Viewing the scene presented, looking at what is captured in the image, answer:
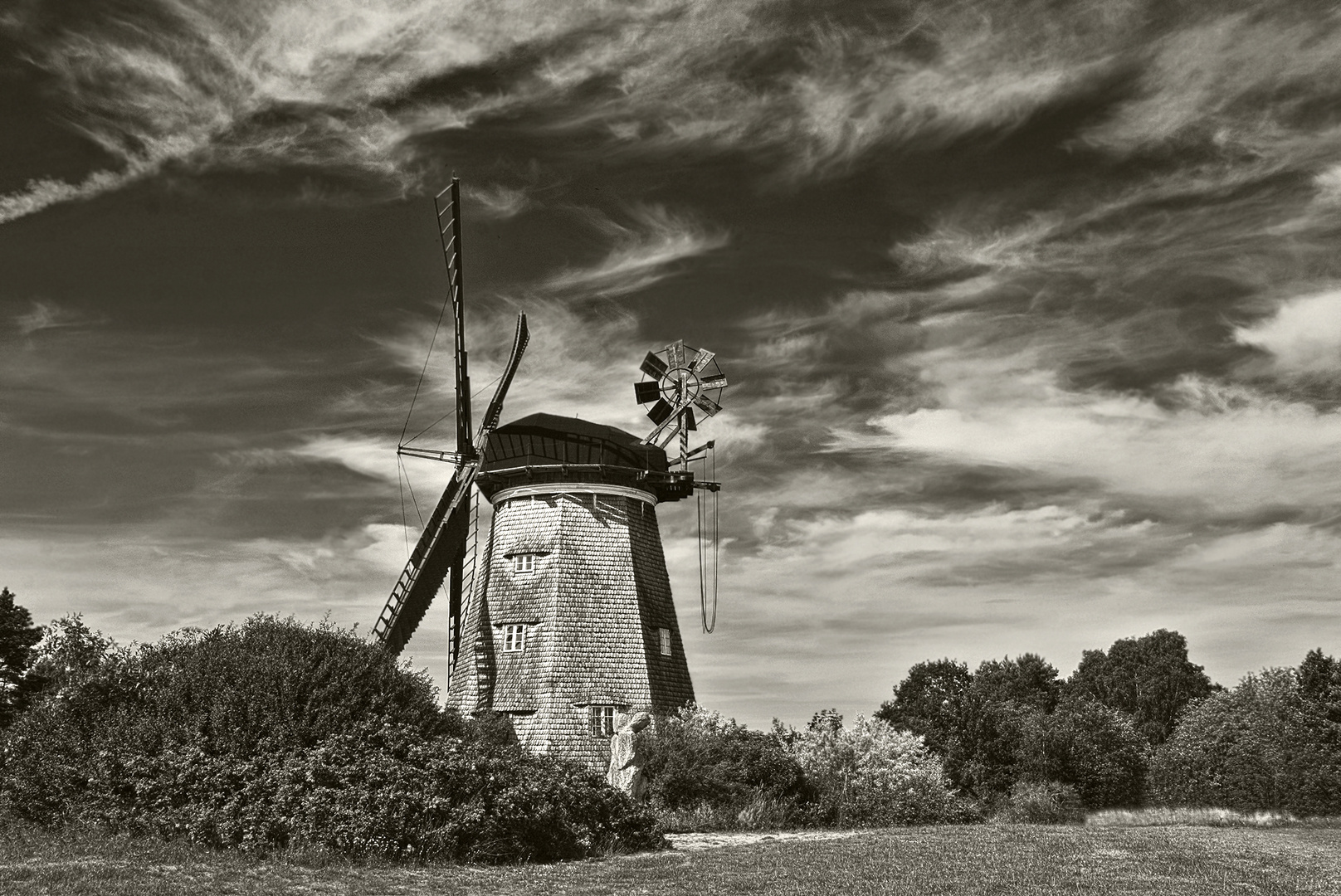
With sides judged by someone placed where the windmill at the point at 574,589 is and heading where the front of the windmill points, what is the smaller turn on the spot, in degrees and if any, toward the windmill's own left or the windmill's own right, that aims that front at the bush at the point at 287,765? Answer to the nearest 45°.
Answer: approximately 90° to the windmill's own left

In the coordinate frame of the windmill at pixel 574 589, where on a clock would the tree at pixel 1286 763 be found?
The tree is roughly at 6 o'clock from the windmill.

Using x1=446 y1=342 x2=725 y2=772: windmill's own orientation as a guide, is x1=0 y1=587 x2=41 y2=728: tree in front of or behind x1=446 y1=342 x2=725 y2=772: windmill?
in front

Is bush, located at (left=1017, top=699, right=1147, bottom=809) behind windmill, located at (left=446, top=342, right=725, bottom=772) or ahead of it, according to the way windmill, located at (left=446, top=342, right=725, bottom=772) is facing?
behind

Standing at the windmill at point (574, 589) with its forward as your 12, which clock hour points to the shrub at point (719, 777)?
The shrub is roughly at 8 o'clock from the windmill.

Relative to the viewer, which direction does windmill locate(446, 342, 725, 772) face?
to the viewer's left

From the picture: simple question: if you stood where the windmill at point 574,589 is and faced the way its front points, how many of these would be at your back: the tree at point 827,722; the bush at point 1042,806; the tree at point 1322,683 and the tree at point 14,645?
3

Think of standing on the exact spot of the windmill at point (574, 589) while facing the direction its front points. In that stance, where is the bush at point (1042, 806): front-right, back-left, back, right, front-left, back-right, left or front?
back

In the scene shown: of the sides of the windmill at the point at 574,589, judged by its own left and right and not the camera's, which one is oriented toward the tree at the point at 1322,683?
back

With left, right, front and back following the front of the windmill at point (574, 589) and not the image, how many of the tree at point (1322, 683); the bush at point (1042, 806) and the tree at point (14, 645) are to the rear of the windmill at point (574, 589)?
2

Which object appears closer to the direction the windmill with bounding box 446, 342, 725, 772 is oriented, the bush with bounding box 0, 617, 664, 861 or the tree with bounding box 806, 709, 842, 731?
the bush

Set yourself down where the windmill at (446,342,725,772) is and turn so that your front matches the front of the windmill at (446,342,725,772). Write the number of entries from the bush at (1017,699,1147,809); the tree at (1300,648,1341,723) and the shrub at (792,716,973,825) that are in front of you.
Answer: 0

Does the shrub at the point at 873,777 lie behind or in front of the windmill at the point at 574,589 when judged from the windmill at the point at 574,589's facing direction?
behind

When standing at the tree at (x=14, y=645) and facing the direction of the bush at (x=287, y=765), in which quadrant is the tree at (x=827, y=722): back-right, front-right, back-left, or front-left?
front-left
